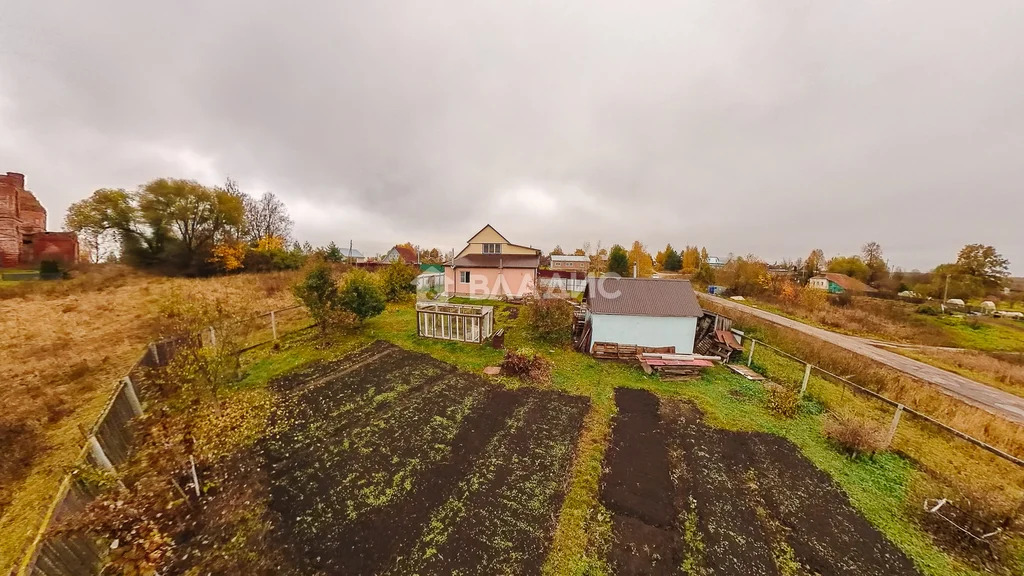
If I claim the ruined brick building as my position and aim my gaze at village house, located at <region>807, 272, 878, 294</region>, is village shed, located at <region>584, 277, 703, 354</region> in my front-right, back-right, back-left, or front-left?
front-right

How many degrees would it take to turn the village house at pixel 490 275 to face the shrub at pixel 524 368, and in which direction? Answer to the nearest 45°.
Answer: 0° — it already faces it

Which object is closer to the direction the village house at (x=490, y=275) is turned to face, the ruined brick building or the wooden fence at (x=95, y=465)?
the wooden fence

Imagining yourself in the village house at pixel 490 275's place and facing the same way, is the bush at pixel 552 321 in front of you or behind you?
in front

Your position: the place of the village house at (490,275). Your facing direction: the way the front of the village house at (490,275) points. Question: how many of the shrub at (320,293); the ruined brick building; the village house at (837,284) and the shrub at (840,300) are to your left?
2

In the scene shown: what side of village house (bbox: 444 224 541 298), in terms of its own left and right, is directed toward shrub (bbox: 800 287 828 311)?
left

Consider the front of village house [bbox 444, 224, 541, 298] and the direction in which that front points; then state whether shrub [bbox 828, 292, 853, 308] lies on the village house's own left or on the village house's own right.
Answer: on the village house's own left

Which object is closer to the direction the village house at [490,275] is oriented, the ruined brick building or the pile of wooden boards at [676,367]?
the pile of wooden boards

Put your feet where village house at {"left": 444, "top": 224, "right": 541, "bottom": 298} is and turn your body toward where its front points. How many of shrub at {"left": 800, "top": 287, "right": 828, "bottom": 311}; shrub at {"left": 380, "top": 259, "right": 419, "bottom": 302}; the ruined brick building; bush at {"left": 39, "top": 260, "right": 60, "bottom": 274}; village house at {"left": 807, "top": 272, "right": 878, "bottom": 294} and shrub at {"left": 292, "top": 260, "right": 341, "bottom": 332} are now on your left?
2

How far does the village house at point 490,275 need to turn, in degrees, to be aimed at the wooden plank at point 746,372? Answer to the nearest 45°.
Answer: approximately 45° to its left

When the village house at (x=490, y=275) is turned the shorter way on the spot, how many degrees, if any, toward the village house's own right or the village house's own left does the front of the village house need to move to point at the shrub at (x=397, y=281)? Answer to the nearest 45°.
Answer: approximately 90° to the village house's own right

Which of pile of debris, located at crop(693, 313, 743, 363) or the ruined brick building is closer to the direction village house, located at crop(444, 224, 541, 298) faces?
the pile of debris

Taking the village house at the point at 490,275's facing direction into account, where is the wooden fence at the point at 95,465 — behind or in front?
in front

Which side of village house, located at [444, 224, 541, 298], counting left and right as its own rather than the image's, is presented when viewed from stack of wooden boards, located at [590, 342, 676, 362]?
front
